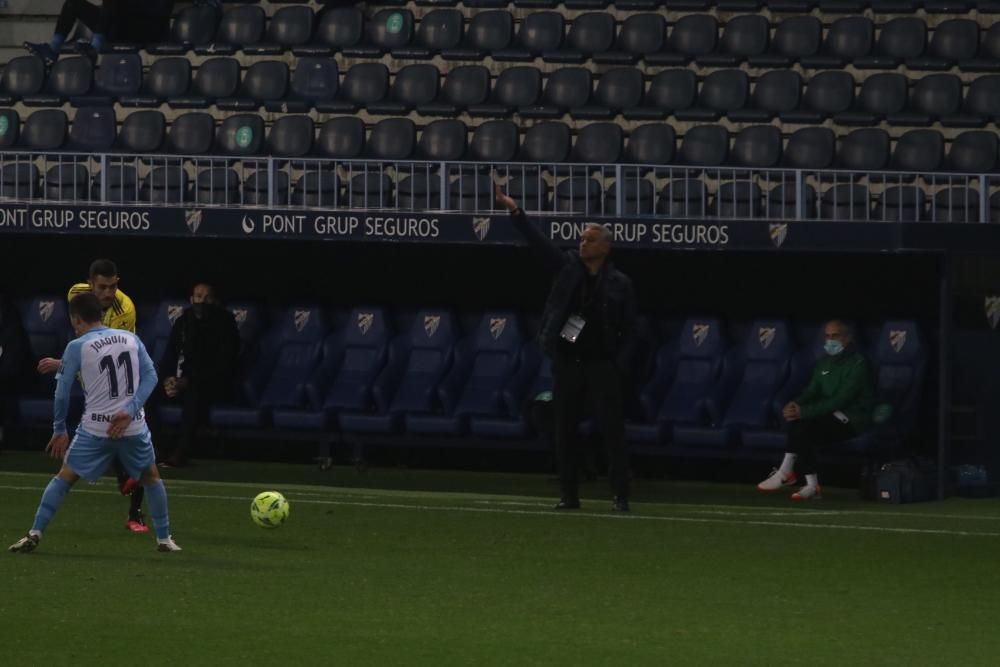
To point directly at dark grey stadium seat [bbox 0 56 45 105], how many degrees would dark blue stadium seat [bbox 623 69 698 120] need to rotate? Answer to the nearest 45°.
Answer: approximately 45° to its right

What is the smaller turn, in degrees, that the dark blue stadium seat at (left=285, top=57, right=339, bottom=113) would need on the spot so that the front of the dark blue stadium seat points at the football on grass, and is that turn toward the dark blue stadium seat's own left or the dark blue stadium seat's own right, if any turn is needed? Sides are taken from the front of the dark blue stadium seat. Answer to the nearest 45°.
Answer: approximately 45° to the dark blue stadium seat's own left
